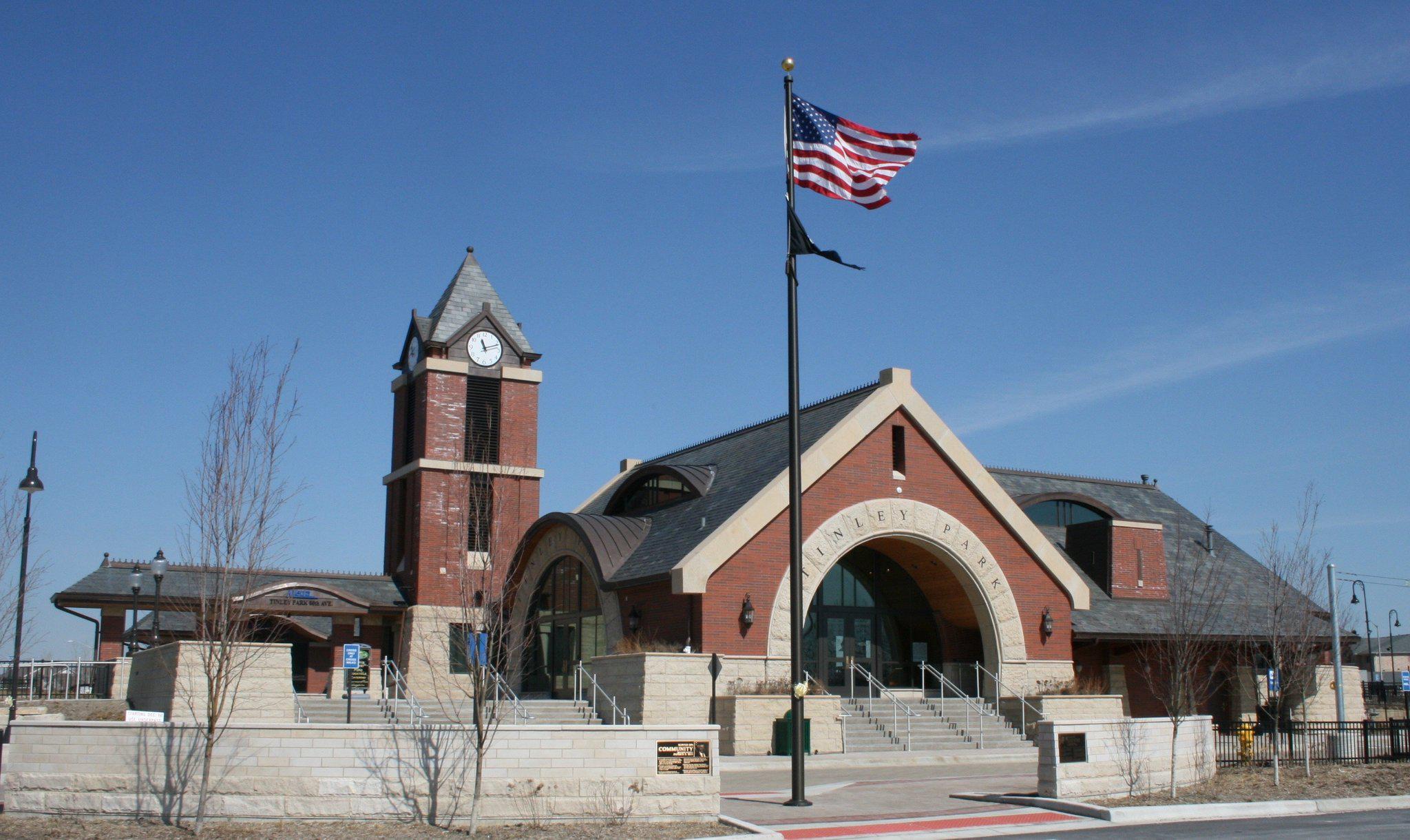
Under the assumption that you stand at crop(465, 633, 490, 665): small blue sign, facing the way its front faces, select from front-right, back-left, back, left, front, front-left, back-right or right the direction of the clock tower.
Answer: back

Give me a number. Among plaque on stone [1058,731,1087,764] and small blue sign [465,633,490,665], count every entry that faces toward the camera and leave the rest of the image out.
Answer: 2

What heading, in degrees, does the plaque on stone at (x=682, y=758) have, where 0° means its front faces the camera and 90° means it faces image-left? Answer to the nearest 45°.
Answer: approximately 0°

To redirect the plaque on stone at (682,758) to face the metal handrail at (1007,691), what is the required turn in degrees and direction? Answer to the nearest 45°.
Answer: approximately 135° to its left

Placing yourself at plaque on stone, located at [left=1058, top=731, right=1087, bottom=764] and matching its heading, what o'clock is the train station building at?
The train station building is roughly at 5 o'clock from the plaque on stone.

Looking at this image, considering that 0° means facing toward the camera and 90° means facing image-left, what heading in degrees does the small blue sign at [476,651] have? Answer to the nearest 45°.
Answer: approximately 0°
